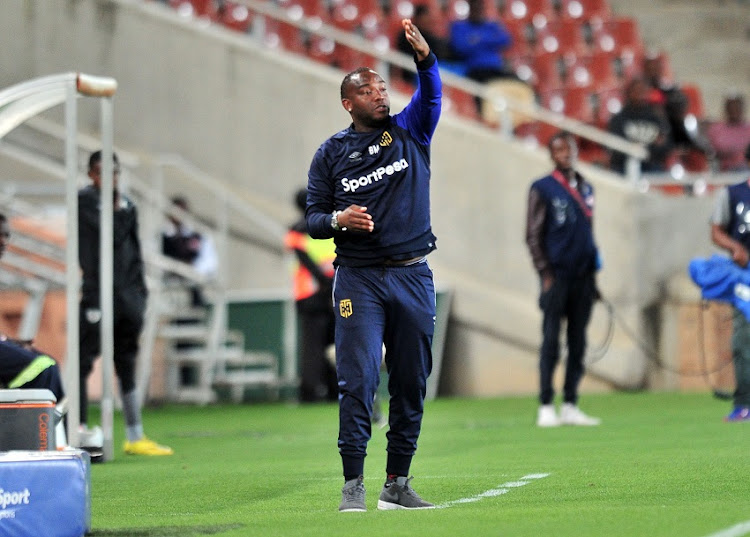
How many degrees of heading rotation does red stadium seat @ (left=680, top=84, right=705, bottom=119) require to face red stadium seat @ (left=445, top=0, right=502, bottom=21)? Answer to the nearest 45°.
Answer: approximately 135° to its right

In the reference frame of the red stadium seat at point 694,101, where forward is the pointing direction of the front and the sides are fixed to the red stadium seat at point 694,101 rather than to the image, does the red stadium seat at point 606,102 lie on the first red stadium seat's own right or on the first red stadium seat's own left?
on the first red stadium seat's own right

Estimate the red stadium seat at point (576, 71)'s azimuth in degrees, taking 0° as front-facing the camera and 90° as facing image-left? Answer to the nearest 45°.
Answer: approximately 315°

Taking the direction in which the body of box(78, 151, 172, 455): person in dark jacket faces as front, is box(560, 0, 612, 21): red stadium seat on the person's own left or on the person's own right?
on the person's own left

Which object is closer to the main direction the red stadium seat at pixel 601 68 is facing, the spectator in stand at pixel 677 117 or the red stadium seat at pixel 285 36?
the spectator in stand

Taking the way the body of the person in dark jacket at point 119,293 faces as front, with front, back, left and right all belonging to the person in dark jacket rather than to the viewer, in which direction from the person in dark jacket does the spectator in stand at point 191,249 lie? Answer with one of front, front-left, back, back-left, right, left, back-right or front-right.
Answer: back-left

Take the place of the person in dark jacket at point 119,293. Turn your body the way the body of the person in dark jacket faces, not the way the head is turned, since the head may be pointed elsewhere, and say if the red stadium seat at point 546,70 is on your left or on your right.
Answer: on your left
